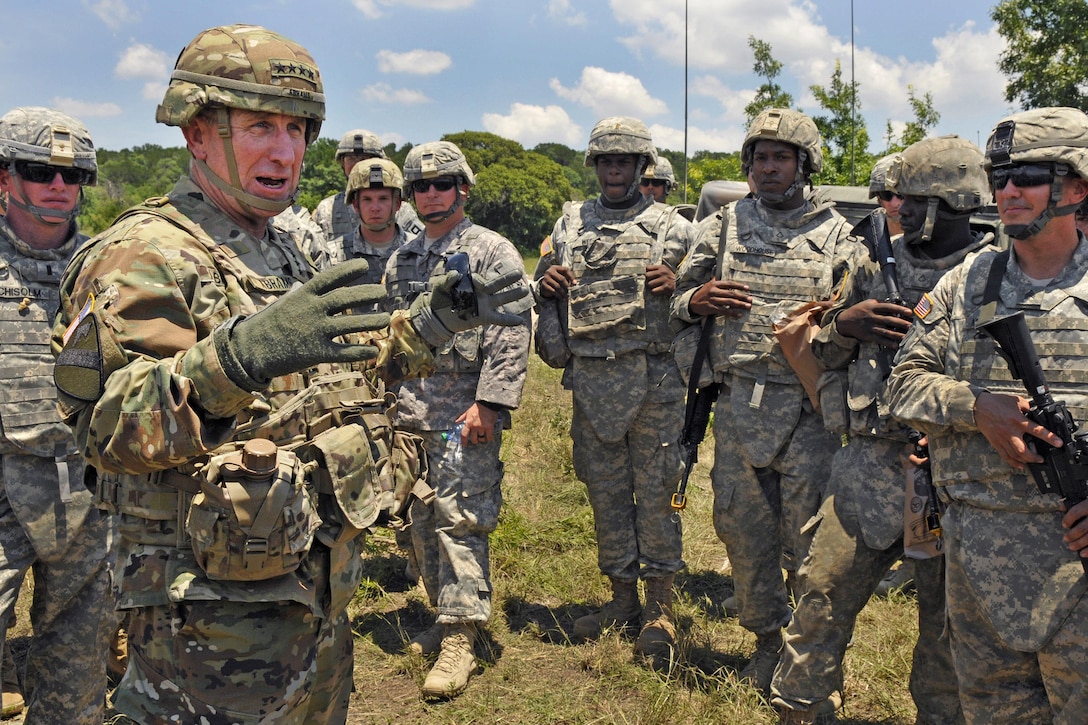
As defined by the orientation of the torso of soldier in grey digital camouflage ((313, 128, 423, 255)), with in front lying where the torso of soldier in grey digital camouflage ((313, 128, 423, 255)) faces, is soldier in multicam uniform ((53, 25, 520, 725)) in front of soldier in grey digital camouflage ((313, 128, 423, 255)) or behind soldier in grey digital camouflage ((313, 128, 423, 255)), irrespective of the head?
in front

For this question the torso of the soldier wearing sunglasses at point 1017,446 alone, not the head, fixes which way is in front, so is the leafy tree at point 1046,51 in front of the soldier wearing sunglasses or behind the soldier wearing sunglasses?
behind

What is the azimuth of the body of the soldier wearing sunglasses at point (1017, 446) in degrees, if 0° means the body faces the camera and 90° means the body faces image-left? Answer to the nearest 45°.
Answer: approximately 45°

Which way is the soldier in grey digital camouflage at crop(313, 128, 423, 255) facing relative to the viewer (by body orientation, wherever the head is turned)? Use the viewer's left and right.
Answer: facing the viewer

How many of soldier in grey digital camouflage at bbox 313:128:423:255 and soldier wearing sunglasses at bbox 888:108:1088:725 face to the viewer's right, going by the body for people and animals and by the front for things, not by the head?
0

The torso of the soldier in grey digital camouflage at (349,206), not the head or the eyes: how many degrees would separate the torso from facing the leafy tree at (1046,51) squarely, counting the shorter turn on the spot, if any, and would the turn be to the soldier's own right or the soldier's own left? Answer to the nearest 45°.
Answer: approximately 135° to the soldier's own left

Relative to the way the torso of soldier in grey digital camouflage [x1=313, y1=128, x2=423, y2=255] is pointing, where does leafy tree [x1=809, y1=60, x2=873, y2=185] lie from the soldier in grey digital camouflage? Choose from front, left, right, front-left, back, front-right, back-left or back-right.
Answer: back-left

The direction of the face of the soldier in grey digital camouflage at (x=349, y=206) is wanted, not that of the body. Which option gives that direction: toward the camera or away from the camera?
toward the camera

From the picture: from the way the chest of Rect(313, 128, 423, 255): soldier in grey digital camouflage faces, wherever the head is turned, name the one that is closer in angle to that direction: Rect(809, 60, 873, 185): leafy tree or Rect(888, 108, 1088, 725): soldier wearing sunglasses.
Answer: the soldier wearing sunglasses

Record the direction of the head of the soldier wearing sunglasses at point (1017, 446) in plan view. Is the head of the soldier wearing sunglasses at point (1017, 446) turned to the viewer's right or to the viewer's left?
to the viewer's left

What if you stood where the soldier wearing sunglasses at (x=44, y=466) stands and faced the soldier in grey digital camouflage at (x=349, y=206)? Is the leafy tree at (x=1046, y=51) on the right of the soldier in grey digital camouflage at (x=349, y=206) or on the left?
right

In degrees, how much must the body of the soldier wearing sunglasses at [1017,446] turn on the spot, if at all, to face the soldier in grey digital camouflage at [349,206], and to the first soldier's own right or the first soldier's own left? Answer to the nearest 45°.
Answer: approximately 90° to the first soldier's own right

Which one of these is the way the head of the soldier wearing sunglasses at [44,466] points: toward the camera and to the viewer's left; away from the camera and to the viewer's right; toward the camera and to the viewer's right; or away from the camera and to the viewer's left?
toward the camera and to the viewer's right

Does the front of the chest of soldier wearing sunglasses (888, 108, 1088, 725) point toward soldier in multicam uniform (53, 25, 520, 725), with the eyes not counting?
yes
